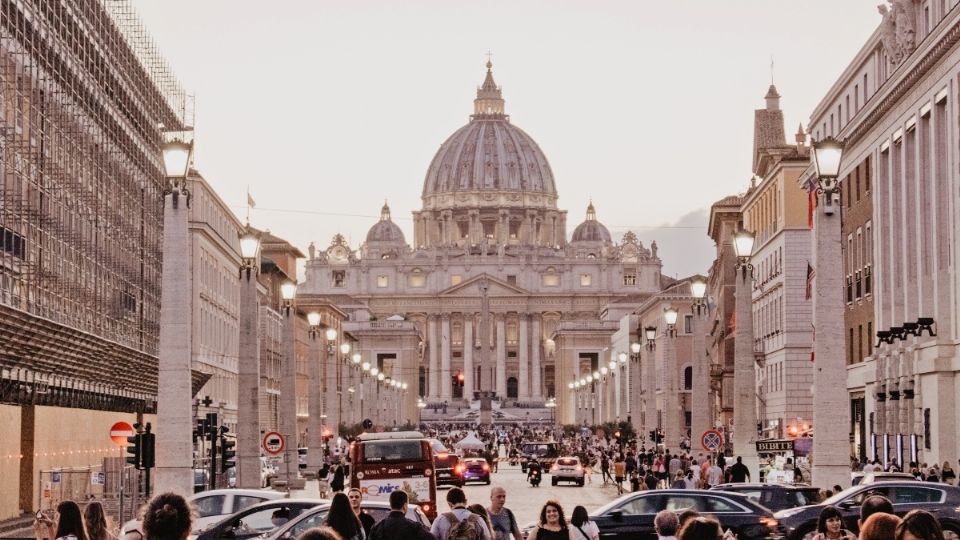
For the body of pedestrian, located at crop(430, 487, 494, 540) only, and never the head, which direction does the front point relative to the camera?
away from the camera

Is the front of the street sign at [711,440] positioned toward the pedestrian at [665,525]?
yes

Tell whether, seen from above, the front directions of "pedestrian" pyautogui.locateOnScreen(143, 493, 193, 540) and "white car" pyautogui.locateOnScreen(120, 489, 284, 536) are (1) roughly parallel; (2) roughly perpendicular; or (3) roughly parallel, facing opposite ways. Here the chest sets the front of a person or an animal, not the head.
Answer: roughly perpendicular

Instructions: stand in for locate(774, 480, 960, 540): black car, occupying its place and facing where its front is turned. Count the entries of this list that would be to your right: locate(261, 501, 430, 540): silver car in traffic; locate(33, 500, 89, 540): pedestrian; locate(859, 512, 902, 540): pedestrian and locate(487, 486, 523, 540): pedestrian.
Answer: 0

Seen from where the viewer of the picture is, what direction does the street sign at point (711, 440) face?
facing the viewer

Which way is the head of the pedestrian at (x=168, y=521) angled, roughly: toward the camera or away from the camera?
away from the camera

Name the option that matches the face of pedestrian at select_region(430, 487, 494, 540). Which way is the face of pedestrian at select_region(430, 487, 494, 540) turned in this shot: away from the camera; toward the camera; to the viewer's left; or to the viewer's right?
away from the camera

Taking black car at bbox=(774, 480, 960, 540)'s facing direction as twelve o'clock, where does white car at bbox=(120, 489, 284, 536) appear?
The white car is roughly at 12 o'clock from the black car.

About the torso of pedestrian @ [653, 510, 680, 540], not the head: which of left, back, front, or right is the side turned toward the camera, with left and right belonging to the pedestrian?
back

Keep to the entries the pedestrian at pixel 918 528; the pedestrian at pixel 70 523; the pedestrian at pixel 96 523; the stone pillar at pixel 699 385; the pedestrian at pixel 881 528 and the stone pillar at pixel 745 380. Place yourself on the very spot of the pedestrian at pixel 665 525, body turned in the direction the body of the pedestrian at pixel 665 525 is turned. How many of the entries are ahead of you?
2

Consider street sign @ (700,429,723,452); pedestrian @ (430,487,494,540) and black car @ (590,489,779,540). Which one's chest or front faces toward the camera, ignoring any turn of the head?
the street sign

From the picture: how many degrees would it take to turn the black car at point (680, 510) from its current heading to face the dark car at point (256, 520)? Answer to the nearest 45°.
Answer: approximately 45° to its left

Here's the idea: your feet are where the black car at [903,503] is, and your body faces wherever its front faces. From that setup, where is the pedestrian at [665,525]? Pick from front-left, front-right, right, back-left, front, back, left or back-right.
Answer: left

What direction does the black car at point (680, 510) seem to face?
to the viewer's left
